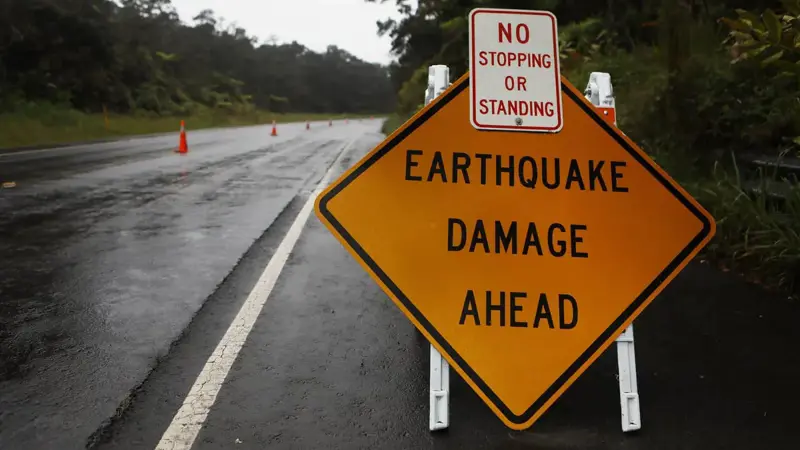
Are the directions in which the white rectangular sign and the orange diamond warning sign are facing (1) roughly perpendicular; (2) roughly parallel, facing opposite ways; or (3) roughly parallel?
roughly parallel

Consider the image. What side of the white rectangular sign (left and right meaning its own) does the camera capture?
front

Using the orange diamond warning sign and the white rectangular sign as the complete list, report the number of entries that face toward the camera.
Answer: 2

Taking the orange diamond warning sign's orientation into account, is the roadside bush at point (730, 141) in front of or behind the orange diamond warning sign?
behind

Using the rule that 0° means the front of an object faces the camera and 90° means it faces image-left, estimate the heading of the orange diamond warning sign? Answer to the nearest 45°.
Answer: approximately 0°

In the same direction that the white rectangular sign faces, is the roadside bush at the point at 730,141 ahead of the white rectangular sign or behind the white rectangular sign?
behind
